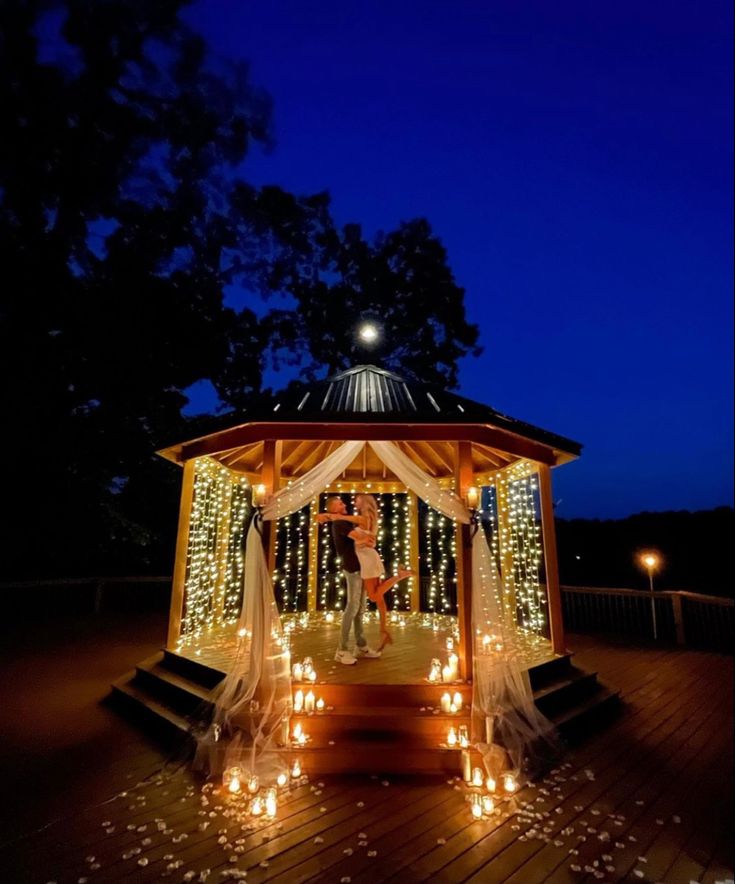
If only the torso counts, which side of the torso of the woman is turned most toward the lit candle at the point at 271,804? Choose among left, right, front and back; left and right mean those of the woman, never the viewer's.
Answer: left

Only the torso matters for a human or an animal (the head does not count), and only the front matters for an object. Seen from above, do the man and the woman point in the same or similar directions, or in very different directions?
very different directions

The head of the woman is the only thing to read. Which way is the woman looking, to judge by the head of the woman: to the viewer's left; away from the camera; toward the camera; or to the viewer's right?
to the viewer's left

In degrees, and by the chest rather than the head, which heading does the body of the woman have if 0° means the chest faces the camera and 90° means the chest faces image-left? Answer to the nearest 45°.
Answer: approximately 90°

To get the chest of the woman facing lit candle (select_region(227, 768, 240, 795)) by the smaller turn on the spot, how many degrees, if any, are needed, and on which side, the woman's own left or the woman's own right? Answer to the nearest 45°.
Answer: approximately 45° to the woman's own left

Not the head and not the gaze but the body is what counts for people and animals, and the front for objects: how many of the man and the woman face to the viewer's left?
1

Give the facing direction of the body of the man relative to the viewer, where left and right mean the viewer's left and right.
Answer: facing to the right of the viewer

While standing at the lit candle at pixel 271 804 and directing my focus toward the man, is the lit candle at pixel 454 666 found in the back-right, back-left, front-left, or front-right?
front-right

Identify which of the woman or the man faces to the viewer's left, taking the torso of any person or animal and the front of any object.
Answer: the woman

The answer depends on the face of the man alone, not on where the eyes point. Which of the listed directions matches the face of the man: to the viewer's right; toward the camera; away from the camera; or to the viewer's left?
to the viewer's right

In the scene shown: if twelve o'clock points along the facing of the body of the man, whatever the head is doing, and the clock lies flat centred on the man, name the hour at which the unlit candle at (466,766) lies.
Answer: The unlit candle is roughly at 2 o'clock from the man.

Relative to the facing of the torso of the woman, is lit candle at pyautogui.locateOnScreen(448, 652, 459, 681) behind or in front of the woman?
behind

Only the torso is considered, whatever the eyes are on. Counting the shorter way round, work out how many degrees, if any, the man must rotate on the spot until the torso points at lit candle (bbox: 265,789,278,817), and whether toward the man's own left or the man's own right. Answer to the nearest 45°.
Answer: approximately 90° to the man's own right
